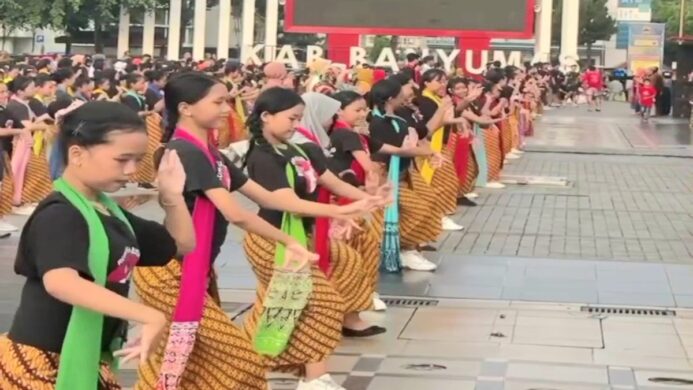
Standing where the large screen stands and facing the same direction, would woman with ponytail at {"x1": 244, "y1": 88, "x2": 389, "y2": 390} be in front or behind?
in front

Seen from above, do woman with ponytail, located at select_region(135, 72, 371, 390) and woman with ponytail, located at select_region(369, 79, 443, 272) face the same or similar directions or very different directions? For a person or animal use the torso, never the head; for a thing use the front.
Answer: same or similar directions

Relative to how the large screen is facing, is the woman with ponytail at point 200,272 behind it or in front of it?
in front

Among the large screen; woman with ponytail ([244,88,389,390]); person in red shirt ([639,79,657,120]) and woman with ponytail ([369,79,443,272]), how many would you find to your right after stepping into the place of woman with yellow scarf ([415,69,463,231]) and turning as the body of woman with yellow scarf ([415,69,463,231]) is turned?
2

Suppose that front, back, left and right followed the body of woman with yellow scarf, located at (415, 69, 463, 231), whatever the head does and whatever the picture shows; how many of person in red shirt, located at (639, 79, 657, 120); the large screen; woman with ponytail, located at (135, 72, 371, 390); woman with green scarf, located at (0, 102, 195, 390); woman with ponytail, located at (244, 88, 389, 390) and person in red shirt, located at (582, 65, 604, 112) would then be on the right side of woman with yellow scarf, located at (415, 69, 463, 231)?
3

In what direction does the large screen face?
toward the camera

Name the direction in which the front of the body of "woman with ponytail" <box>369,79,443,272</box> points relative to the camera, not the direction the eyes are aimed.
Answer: to the viewer's right

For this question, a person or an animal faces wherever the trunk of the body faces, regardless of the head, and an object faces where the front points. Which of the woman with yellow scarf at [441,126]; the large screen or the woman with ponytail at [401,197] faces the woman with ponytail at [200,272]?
the large screen

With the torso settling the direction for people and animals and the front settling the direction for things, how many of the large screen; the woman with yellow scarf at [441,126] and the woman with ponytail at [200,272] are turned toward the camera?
1

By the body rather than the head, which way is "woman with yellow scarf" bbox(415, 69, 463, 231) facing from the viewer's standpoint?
to the viewer's right

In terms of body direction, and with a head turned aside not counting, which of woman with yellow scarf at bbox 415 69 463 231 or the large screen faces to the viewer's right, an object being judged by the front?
the woman with yellow scarf
